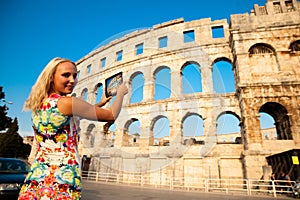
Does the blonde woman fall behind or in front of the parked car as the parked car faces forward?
in front

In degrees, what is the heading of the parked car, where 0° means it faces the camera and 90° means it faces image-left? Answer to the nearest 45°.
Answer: approximately 0°

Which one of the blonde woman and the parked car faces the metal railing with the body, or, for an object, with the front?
the blonde woman

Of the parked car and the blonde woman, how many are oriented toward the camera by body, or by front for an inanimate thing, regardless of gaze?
1

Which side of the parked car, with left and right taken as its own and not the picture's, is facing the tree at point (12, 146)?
back

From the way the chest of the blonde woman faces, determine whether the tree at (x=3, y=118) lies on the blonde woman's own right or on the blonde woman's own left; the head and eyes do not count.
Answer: on the blonde woman's own left

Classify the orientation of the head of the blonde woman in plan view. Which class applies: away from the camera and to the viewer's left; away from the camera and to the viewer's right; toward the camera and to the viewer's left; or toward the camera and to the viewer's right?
toward the camera and to the viewer's right

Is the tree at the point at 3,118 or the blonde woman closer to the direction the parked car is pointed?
the blonde woman

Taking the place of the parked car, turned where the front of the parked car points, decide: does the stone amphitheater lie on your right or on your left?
on your left
